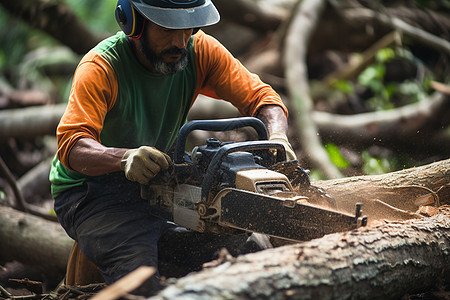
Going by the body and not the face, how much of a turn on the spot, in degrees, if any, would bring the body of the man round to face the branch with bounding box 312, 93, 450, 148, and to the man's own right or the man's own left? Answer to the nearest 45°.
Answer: approximately 90° to the man's own left

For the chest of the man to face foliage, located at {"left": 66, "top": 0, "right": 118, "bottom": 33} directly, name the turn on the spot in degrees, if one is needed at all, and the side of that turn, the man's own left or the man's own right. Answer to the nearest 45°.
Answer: approximately 135° to the man's own left

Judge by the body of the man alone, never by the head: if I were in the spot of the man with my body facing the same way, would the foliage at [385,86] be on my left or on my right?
on my left

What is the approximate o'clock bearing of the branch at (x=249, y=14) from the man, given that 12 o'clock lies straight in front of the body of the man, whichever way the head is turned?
The branch is roughly at 8 o'clock from the man.

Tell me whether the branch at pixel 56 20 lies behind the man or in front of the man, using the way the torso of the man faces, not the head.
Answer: behind

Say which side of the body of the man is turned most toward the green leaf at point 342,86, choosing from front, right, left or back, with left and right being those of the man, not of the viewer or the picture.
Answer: left

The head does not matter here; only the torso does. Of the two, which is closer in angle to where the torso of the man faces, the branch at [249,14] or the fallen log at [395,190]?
the fallen log

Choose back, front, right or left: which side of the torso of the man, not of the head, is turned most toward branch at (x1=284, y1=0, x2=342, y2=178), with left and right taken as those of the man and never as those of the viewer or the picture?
left

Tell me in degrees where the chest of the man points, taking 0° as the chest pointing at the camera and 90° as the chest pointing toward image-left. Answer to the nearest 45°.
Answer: approximately 315°

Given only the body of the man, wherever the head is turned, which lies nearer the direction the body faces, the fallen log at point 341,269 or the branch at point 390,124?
the fallen log

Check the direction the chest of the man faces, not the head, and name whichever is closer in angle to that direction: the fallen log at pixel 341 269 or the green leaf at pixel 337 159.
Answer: the fallen log
